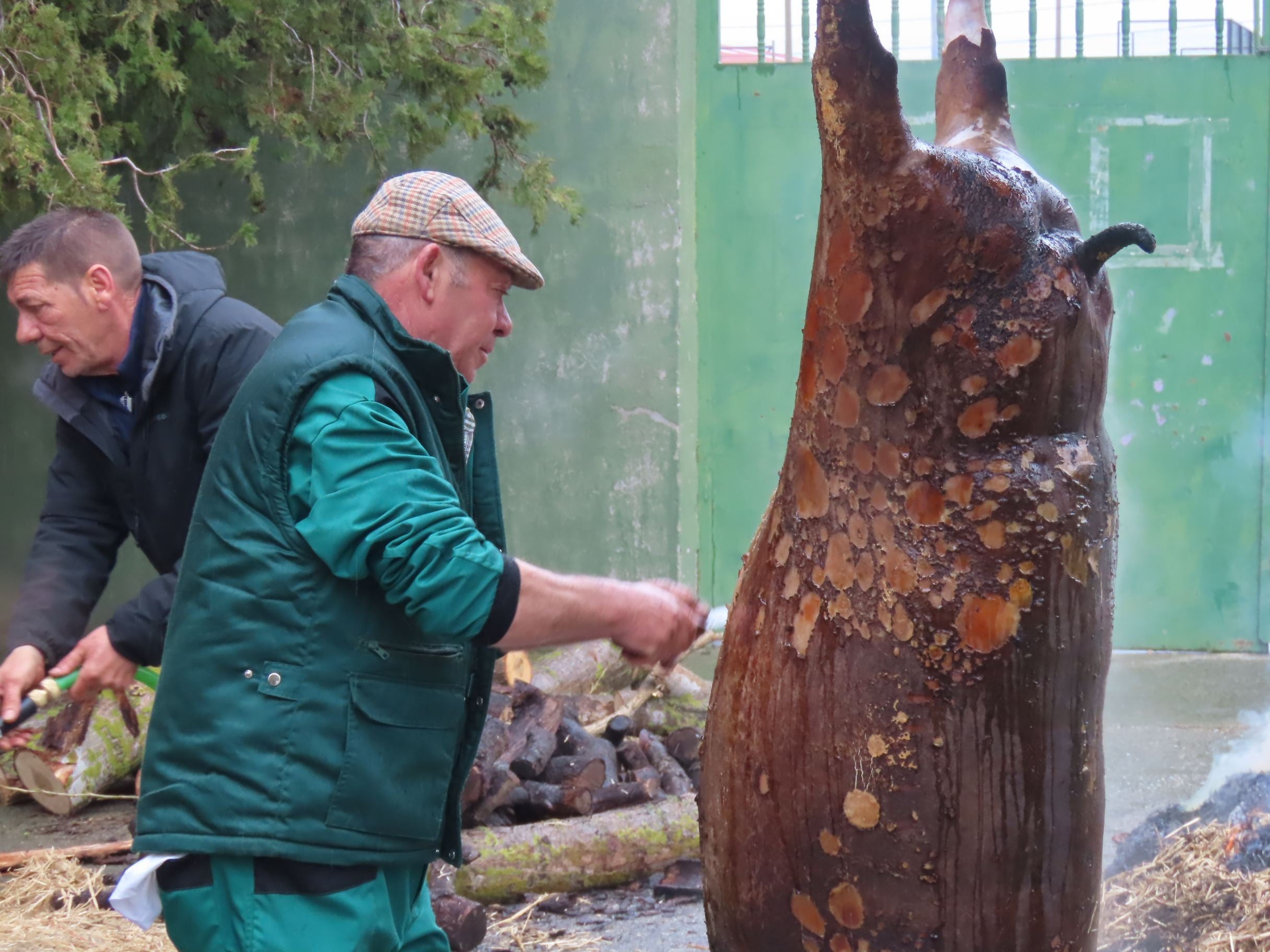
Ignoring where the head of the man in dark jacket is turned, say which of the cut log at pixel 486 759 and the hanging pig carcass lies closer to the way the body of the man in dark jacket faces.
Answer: the hanging pig carcass

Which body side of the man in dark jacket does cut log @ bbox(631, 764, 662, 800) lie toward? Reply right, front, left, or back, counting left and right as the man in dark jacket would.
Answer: back

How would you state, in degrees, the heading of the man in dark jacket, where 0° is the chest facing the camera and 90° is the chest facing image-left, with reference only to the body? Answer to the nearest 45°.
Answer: approximately 45°

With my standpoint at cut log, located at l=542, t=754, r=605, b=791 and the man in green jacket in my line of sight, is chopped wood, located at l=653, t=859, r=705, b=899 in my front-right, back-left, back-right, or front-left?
front-left

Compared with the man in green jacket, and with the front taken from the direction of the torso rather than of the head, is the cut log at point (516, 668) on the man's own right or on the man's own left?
on the man's own left

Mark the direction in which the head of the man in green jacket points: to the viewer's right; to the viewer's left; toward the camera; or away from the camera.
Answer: to the viewer's right

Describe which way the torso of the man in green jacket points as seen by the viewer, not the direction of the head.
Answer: to the viewer's right

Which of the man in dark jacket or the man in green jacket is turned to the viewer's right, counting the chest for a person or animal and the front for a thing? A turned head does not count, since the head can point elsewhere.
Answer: the man in green jacket
